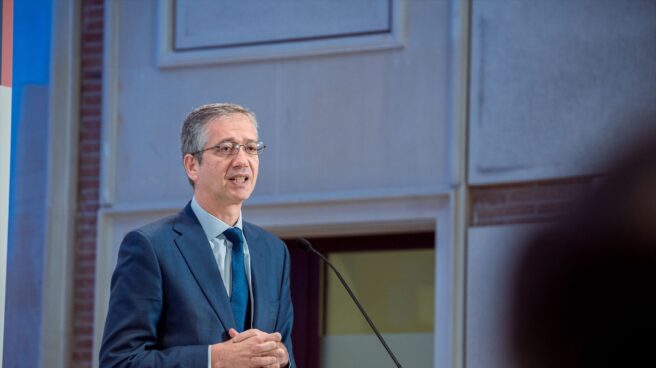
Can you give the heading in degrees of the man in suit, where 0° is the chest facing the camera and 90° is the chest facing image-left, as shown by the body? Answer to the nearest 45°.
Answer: approximately 315°

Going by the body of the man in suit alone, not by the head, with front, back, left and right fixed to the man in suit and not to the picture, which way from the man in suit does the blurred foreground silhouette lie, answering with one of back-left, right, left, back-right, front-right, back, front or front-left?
front-right

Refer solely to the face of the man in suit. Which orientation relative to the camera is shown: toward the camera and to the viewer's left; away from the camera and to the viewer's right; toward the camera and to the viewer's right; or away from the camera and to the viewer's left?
toward the camera and to the viewer's right
